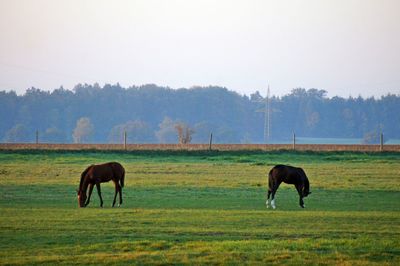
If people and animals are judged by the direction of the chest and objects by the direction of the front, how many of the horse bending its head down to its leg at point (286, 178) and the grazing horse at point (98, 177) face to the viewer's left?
1

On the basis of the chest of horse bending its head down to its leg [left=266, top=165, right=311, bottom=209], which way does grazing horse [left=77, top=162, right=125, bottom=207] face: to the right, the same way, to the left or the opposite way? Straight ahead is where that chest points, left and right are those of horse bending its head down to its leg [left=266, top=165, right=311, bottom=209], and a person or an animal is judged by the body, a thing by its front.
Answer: the opposite way

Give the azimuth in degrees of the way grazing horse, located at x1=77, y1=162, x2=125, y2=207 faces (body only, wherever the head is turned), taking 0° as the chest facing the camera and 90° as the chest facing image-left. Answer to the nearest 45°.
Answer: approximately 90°

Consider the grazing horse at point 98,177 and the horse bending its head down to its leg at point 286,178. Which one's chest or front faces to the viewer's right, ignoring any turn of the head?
the horse bending its head down to its leg at point 286,178

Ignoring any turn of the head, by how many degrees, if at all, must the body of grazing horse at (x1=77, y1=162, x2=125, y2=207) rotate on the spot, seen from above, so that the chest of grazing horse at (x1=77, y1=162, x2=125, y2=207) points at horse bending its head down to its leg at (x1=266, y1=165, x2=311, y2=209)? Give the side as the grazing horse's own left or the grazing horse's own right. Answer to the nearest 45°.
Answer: approximately 180°

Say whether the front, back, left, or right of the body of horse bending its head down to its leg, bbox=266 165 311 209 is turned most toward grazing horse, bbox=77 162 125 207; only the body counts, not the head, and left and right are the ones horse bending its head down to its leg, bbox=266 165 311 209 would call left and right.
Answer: back

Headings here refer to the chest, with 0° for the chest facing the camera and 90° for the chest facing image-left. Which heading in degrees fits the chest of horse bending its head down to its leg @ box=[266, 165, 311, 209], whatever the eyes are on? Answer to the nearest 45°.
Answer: approximately 270°
